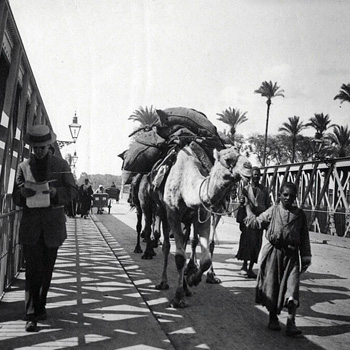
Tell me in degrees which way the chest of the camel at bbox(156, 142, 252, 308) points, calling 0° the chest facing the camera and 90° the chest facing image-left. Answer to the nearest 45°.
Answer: approximately 315°

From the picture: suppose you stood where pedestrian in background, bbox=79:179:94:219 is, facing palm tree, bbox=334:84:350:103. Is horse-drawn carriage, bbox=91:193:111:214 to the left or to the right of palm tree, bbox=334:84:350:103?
left

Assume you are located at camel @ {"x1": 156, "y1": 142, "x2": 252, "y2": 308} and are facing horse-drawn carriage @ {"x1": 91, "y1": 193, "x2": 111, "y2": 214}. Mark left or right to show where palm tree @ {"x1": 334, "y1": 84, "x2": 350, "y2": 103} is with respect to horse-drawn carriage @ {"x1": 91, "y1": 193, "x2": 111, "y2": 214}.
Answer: right

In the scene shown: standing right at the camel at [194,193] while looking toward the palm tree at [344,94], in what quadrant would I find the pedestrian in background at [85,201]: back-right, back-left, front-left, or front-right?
front-left

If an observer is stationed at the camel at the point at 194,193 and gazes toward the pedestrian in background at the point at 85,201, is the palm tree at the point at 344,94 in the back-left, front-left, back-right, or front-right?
front-right

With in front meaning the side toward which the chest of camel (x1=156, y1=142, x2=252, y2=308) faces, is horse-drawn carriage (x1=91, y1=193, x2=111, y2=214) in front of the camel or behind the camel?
behind

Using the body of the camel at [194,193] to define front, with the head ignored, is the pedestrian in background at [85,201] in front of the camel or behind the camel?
behind

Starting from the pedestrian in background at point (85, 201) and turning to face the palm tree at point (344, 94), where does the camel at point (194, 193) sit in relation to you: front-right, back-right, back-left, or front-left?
back-right

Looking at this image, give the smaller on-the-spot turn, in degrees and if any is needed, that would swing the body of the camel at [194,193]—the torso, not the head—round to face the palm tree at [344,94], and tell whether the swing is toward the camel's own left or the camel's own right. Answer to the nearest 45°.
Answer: approximately 135° to the camel's own left
